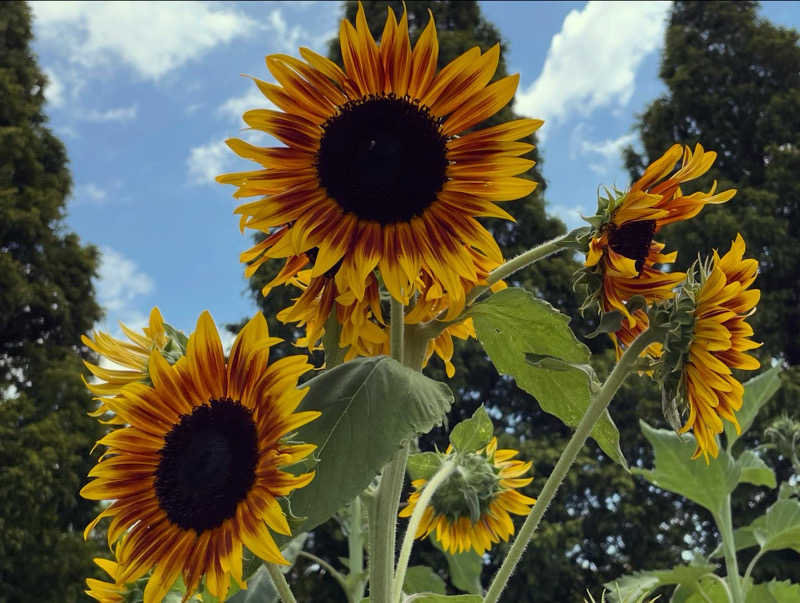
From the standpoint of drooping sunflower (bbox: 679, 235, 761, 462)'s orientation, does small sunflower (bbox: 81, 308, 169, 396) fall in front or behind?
behind

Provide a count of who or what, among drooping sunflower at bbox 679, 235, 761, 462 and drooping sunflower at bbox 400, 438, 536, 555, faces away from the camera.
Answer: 1

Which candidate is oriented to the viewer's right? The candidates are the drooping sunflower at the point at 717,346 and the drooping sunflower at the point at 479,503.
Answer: the drooping sunflower at the point at 717,346

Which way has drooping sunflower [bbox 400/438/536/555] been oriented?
away from the camera

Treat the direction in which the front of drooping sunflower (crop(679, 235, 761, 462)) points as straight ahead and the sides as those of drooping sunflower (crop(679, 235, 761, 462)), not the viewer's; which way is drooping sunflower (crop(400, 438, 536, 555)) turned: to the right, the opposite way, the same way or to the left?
to the left

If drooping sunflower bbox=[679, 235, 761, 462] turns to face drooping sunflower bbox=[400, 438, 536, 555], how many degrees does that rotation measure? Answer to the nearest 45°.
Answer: approximately 135° to its left

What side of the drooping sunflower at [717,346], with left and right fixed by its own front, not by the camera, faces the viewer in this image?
right
